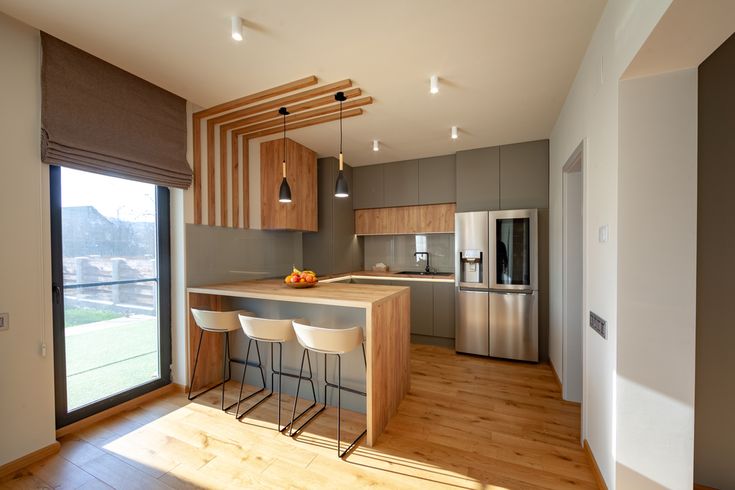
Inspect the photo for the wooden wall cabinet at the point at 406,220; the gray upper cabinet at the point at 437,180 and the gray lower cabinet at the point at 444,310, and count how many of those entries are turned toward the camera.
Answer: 3

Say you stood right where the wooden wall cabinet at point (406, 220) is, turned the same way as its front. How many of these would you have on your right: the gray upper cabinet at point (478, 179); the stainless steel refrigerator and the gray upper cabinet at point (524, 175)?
0

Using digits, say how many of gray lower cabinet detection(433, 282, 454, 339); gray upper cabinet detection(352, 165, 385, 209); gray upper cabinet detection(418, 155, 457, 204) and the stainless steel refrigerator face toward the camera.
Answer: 4

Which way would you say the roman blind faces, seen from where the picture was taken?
facing the viewer and to the right of the viewer

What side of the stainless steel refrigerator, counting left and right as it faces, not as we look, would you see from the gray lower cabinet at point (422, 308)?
right

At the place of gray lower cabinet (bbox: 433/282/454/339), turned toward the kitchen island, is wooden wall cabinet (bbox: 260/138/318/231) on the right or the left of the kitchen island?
right

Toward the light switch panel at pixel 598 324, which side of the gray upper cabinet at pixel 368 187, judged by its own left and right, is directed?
front

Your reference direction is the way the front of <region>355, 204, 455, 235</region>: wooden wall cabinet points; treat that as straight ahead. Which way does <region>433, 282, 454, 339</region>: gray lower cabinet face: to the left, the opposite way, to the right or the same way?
the same way

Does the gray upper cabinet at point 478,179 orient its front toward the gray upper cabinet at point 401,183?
no

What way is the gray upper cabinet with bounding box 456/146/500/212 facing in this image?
toward the camera

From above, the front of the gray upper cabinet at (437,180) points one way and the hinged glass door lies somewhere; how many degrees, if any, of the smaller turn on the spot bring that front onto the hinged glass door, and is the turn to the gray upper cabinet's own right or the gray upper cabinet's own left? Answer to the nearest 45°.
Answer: approximately 45° to the gray upper cabinet's own right

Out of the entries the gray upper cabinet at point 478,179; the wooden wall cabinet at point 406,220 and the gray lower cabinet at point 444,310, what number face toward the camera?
3

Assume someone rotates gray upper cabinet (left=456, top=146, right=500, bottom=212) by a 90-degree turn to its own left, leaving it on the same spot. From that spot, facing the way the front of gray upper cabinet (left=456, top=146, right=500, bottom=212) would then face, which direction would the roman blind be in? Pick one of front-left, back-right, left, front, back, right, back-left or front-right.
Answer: back-right

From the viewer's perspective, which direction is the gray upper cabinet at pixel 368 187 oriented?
toward the camera
